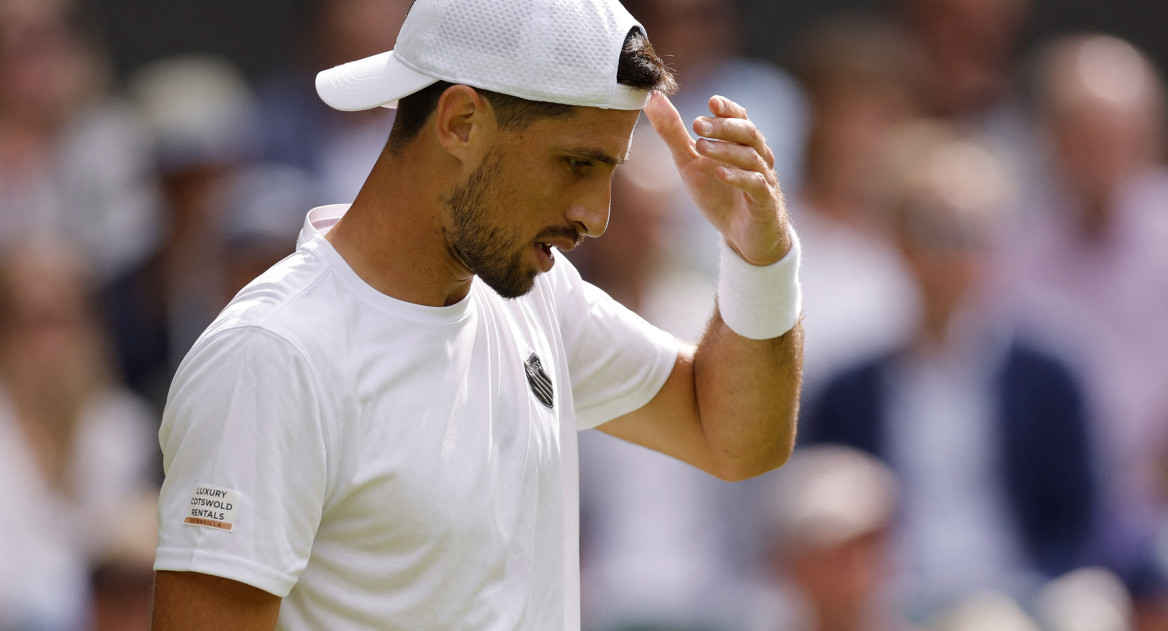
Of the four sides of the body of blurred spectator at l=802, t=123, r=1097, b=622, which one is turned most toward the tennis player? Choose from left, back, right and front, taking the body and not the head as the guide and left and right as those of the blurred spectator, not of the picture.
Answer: front

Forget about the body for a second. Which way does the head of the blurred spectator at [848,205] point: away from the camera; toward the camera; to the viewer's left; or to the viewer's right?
toward the camera

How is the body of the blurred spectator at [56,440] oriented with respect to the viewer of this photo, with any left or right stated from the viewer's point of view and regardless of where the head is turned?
facing the viewer

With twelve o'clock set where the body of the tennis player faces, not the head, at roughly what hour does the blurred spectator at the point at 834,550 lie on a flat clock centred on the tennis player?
The blurred spectator is roughly at 9 o'clock from the tennis player.

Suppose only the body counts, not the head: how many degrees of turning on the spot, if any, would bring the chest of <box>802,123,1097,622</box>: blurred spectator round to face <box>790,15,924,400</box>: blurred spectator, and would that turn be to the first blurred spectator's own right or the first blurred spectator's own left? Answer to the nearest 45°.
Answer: approximately 135° to the first blurred spectator's own right

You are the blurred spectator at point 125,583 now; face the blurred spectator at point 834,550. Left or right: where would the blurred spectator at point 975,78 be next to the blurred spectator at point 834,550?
left

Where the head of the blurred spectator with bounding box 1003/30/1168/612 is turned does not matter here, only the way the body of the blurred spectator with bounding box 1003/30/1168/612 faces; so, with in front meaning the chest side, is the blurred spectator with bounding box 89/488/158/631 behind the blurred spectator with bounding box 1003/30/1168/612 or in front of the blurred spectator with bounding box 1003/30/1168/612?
in front

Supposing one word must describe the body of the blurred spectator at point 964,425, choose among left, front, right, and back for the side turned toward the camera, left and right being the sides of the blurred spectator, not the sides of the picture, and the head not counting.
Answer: front

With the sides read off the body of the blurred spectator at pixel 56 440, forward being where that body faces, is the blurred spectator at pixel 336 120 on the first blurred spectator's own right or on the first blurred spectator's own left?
on the first blurred spectator's own left

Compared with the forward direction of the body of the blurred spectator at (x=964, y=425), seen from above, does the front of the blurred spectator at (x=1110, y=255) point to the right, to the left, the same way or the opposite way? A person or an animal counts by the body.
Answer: the same way

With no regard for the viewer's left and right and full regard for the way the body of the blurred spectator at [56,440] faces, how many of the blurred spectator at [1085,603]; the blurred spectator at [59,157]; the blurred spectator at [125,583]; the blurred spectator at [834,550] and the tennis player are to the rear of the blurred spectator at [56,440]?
1

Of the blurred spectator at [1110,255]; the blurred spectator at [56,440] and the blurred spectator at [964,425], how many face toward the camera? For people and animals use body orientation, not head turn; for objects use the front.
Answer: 3
